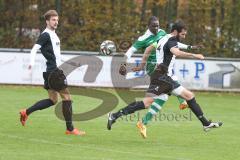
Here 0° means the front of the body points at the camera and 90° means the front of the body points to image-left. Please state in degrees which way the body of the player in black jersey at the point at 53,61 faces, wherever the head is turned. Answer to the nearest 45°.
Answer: approximately 270°

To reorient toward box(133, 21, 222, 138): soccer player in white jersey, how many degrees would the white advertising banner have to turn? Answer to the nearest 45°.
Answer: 0° — it already faces them
